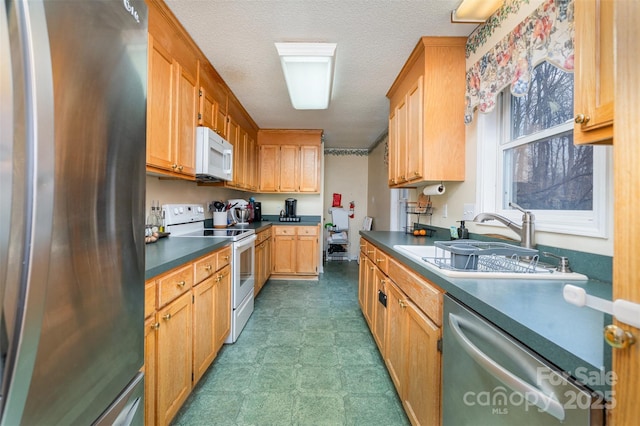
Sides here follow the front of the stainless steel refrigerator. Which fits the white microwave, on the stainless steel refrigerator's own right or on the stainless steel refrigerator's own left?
on the stainless steel refrigerator's own left

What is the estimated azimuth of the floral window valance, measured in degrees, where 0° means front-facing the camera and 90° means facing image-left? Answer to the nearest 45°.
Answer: approximately 45°

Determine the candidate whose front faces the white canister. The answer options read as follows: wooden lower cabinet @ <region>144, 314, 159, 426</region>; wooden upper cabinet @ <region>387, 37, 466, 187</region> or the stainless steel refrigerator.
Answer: the wooden upper cabinet

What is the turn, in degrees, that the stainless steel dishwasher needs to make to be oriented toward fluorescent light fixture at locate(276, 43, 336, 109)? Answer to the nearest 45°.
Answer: approximately 90° to its right

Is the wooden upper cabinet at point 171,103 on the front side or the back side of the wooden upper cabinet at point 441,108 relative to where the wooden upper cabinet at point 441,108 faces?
on the front side

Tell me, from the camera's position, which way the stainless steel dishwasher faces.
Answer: facing the viewer and to the left of the viewer

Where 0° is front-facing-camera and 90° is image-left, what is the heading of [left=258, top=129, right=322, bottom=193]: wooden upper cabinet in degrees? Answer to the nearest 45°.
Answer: approximately 0°

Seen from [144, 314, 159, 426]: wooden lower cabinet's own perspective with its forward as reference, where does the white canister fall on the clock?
The white canister is roughly at 8 o'clock from the wooden lower cabinet.

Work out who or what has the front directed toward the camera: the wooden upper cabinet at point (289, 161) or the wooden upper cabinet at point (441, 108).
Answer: the wooden upper cabinet at point (289, 161)

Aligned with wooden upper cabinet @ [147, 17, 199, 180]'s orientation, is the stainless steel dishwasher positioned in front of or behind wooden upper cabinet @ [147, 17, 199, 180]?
in front

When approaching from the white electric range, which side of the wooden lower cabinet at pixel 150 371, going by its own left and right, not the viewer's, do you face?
left

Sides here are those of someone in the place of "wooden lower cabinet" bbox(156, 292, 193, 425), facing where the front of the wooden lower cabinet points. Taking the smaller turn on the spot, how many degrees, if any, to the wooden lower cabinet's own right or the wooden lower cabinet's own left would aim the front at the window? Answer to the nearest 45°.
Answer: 0° — it already faces it

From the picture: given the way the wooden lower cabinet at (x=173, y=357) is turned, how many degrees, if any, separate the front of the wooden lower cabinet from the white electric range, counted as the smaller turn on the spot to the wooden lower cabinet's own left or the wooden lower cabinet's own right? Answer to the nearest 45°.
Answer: approximately 90° to the wooden lower cabinet's own left

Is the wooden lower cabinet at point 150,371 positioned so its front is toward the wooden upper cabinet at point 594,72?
yes

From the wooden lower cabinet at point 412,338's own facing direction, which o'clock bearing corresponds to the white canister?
The white canister is roughly at 1 o'clock from the wooden lower cabinet.
